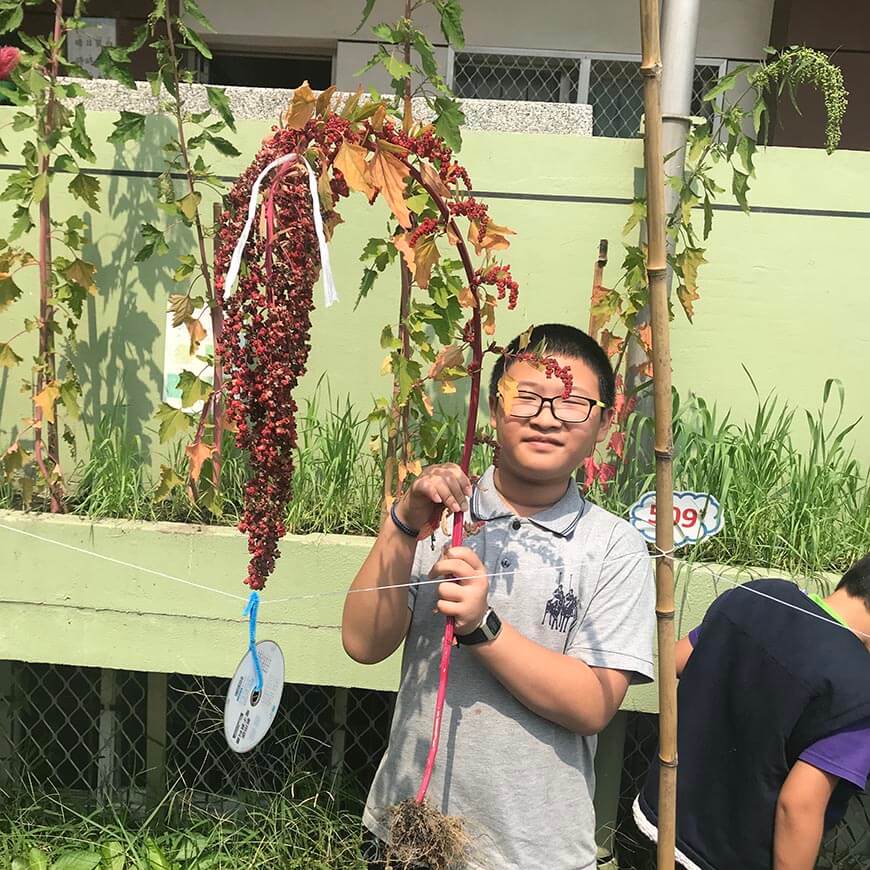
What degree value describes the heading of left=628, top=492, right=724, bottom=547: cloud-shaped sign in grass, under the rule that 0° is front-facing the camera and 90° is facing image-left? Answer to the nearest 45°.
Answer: approximately 0°

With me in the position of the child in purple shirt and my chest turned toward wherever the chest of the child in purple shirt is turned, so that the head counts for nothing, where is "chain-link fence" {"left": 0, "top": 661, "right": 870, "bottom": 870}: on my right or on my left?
on my left

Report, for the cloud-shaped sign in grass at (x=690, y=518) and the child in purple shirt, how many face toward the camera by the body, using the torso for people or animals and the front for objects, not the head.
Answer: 1

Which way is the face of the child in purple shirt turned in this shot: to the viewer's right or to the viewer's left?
to the viewer's right

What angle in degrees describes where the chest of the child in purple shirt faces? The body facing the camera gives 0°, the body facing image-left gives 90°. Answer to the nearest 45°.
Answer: approximately 225°
